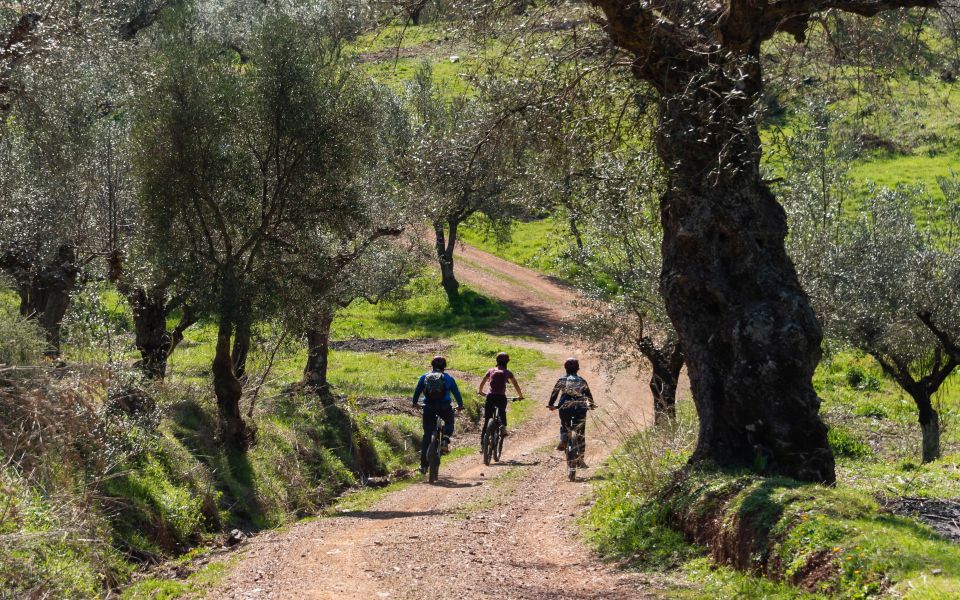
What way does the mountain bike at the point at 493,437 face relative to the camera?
away from the camera

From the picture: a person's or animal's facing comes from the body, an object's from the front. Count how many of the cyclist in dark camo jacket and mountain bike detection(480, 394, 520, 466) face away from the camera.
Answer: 2

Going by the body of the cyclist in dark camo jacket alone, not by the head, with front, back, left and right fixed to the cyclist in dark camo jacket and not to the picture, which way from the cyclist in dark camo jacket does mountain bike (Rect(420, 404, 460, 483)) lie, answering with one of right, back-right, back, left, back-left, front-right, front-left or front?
left

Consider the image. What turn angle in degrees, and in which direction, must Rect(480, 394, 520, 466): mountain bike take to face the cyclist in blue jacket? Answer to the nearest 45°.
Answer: approximately 135° to its left

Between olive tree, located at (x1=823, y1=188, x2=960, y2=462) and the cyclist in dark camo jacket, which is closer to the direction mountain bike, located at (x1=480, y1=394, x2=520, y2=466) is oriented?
the olive tree

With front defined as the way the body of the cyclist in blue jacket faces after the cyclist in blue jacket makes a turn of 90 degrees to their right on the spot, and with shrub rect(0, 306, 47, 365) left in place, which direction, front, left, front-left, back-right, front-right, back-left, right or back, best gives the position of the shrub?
back-left

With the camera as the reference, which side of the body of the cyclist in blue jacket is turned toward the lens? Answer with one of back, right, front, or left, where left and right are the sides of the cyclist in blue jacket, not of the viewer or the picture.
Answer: back

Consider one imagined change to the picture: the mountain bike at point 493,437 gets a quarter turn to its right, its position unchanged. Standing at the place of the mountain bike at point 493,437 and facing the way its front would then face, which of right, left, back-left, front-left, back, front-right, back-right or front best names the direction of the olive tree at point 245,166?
back-right

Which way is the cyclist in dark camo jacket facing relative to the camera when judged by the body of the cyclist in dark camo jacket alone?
away from the camera

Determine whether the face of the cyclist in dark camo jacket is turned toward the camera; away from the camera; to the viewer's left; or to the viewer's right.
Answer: away from the camera
